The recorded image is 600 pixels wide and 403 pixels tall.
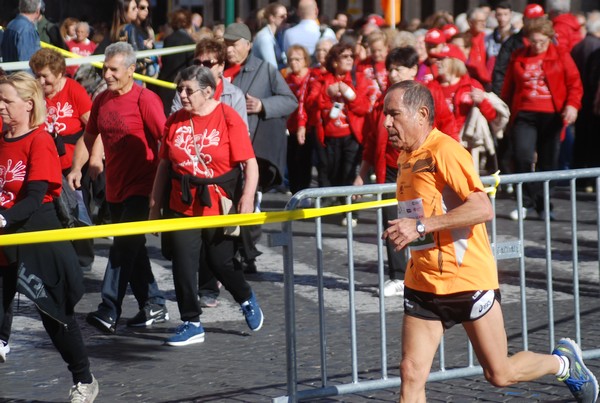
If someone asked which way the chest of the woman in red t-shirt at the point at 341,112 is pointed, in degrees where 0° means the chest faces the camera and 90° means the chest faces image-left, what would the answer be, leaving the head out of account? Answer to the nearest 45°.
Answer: approximately 0°

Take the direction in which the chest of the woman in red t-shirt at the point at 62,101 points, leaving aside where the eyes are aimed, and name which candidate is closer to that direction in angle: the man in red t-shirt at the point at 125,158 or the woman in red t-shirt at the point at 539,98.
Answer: the man in red t-shirt

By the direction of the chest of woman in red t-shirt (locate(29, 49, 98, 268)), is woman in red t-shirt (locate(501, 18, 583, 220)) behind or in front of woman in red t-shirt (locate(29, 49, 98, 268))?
behind

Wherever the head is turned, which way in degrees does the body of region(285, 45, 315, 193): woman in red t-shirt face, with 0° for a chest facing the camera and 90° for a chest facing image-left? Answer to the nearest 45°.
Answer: approximately 45°

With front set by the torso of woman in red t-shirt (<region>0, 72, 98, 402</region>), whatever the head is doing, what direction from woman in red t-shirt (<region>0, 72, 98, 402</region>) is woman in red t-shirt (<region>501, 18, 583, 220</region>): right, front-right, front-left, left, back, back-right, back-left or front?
back
